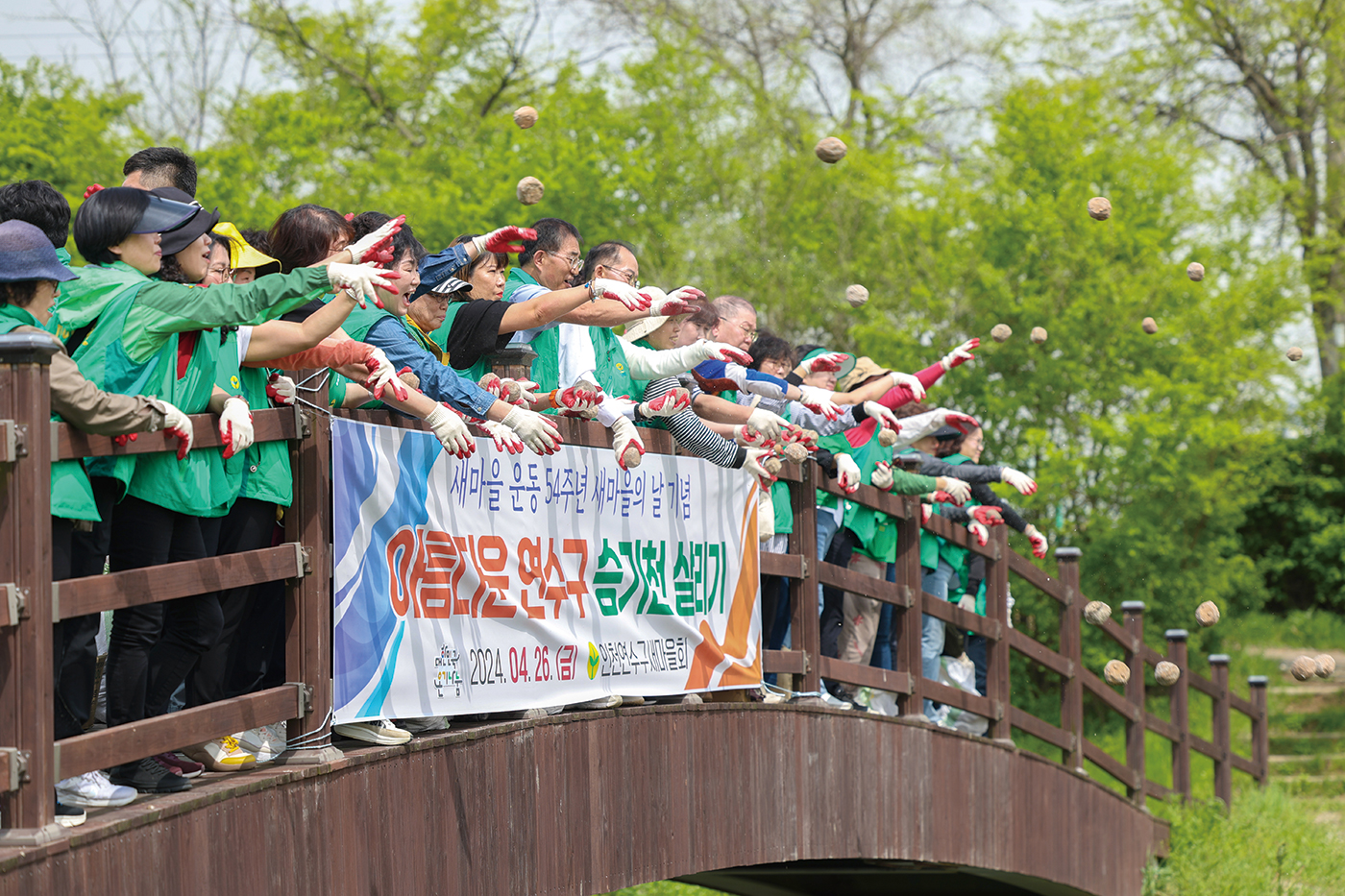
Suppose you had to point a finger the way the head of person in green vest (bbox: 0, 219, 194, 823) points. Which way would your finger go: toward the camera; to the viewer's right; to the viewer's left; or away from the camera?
to the viewer's right

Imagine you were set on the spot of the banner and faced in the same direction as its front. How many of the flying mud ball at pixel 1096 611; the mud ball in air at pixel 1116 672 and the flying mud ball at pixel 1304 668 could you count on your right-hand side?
0

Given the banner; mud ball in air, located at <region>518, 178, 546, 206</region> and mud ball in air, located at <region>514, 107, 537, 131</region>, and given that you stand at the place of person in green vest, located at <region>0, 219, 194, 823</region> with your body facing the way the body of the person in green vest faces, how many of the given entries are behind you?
0

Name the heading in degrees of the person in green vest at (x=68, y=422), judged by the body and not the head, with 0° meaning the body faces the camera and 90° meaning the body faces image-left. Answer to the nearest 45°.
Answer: approximately 270°

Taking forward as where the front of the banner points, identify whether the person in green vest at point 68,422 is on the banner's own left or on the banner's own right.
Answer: on the banner's own right

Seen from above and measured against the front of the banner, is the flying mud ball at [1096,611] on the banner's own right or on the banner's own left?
on the banner's own left

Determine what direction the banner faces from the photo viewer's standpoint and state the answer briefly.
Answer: facing the viewer and to the right of the viewer

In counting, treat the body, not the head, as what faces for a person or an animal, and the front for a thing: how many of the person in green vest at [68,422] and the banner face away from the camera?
0

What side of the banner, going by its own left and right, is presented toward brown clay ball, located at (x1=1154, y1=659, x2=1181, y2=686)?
left

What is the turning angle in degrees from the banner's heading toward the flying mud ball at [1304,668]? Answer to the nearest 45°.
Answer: approximately 90° to its left

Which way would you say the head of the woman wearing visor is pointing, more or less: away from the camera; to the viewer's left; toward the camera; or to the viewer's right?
to the viewer's right

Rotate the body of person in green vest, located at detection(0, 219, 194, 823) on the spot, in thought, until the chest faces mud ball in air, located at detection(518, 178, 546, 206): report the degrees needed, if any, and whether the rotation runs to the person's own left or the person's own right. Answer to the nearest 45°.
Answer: approximately 45° to the person's own left
